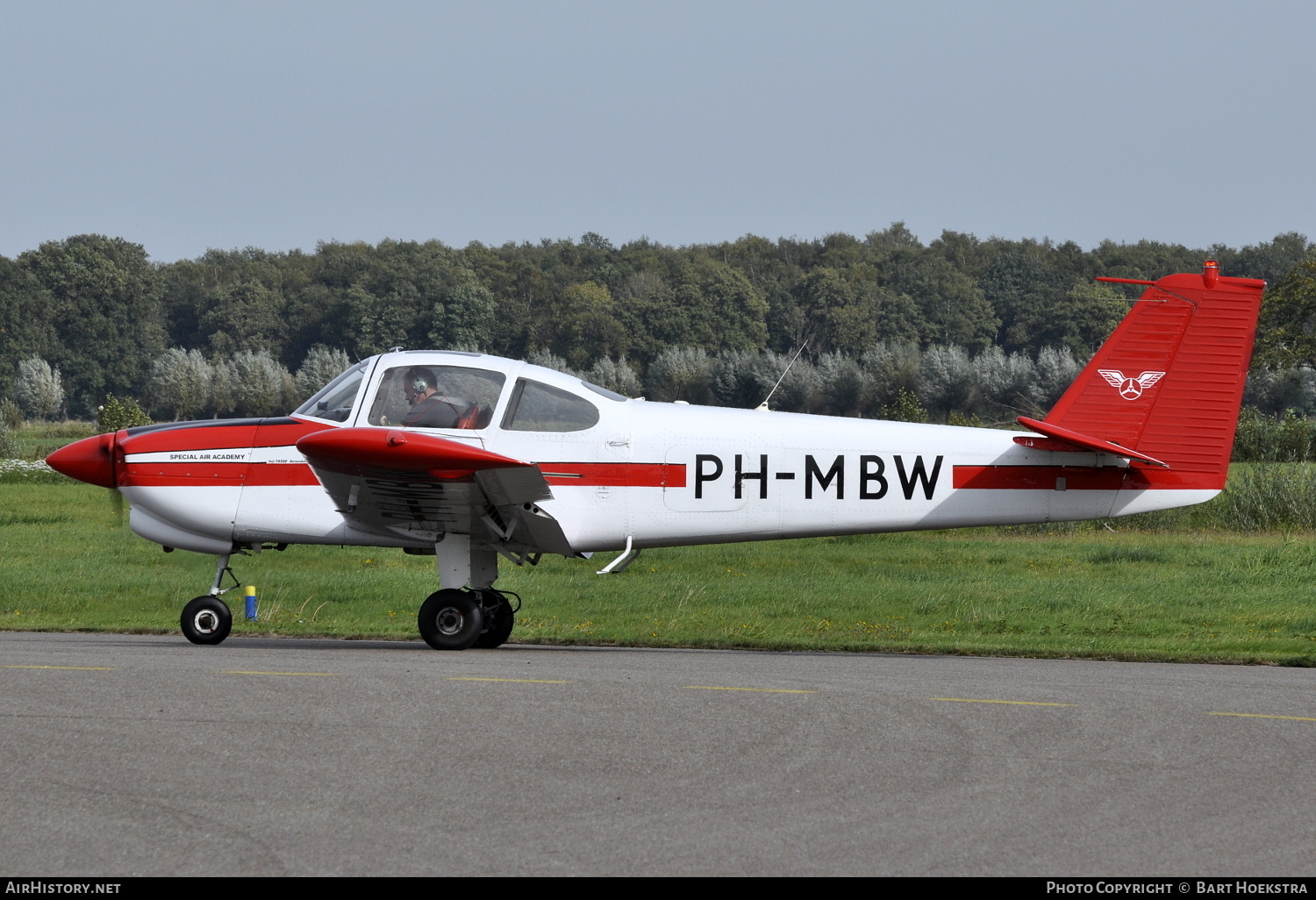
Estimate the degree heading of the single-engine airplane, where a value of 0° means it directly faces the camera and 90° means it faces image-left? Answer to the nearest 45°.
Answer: approximately 90°

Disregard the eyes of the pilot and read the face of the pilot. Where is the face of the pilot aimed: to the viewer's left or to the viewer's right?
to the viewer's left
